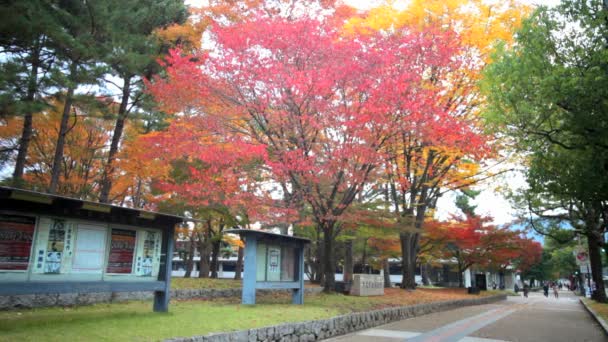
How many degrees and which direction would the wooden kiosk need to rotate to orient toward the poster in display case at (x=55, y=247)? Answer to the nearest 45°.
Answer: approximately 90° to its right

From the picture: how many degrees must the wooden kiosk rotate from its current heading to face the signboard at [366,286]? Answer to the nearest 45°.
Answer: approximately 90° to its left

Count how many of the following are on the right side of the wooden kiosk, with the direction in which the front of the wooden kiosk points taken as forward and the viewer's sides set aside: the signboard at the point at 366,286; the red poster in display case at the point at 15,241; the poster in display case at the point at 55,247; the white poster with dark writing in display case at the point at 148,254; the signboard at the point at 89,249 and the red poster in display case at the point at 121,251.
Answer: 5

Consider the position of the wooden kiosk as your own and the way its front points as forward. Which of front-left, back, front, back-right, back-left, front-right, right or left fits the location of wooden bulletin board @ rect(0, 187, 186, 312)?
right

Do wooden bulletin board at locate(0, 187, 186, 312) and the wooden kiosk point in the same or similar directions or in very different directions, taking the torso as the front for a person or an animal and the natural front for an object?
same or similar directions

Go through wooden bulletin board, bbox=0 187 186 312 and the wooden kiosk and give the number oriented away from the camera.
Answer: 0

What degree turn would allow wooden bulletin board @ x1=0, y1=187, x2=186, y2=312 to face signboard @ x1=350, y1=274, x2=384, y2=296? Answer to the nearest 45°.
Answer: approximately 90° to its left

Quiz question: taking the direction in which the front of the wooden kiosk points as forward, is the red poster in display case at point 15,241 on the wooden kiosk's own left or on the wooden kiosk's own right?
on the wooden kiosk's own right

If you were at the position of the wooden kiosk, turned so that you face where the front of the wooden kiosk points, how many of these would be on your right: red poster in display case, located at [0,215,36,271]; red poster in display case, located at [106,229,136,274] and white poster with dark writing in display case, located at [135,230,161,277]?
3

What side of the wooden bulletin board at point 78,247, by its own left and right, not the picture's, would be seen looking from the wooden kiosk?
left
